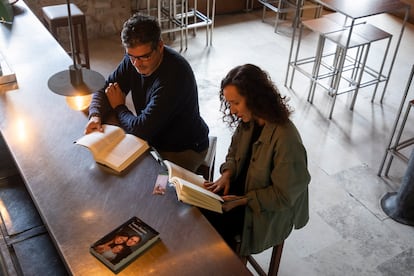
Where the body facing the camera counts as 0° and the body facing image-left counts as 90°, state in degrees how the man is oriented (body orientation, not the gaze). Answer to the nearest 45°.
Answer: approximately 45°

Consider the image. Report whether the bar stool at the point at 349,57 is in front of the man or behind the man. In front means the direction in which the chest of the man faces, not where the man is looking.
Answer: behind

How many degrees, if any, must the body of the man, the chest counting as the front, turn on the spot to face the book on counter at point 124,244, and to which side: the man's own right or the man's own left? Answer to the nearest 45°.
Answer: approximately 45° to the man's own left

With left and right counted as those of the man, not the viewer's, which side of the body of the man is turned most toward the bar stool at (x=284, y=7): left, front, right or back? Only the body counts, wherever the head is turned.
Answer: back

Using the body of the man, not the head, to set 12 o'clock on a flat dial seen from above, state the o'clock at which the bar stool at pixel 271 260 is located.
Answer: The bar stool is roughly at 9 o'clock from the man.

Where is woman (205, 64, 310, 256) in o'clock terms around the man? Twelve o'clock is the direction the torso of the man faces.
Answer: The woman is roughly at 9 o'clock from the man.
